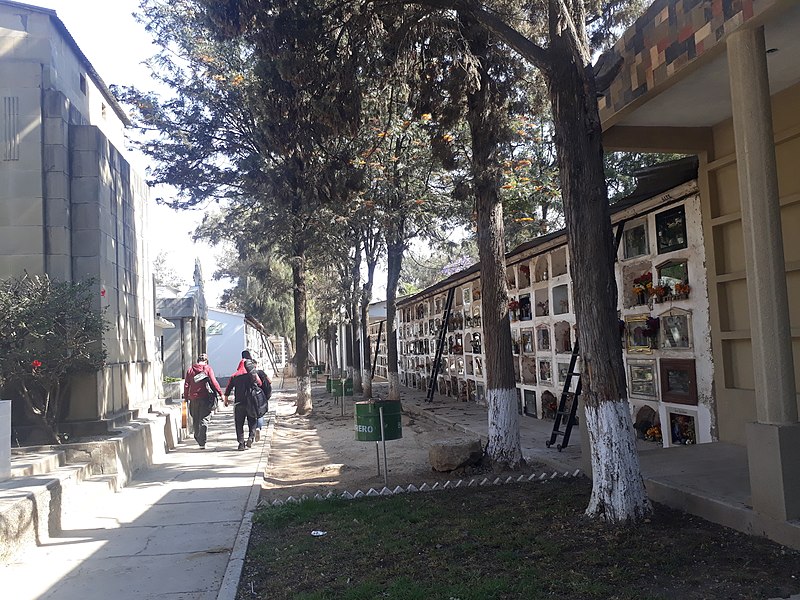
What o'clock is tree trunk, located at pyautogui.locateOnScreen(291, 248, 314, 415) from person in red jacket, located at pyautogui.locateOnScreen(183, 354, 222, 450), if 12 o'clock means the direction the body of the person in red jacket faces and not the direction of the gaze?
The tree trunk is roughly at 1 o'clock from the person in red jacket.

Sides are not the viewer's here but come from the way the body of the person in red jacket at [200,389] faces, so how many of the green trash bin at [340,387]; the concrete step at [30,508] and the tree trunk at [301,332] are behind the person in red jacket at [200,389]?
1

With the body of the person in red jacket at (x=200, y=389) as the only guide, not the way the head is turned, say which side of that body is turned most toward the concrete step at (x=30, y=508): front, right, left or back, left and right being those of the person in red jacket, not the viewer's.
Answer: back

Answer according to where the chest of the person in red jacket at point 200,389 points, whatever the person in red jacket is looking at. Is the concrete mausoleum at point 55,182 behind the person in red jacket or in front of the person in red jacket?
behind

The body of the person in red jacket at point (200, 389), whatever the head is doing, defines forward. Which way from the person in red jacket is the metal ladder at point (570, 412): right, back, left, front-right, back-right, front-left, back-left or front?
back-right

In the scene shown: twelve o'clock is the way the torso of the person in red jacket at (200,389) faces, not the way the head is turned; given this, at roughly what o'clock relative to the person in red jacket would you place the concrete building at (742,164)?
The concrete building is roughly at 5 o'clock from the person in red jacket.

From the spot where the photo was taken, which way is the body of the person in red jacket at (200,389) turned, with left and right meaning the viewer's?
facing away from the viewer

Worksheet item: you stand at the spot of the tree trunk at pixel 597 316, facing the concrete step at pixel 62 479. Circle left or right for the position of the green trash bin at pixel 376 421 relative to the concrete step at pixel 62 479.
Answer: right

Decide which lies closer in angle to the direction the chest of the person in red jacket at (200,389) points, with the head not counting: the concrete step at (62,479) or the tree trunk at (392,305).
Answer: the tree trunk

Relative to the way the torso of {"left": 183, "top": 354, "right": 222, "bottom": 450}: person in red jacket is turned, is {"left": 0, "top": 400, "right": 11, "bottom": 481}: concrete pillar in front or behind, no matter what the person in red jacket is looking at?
behind

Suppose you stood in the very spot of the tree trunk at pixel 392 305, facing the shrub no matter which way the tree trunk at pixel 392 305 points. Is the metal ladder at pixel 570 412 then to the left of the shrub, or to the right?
left
